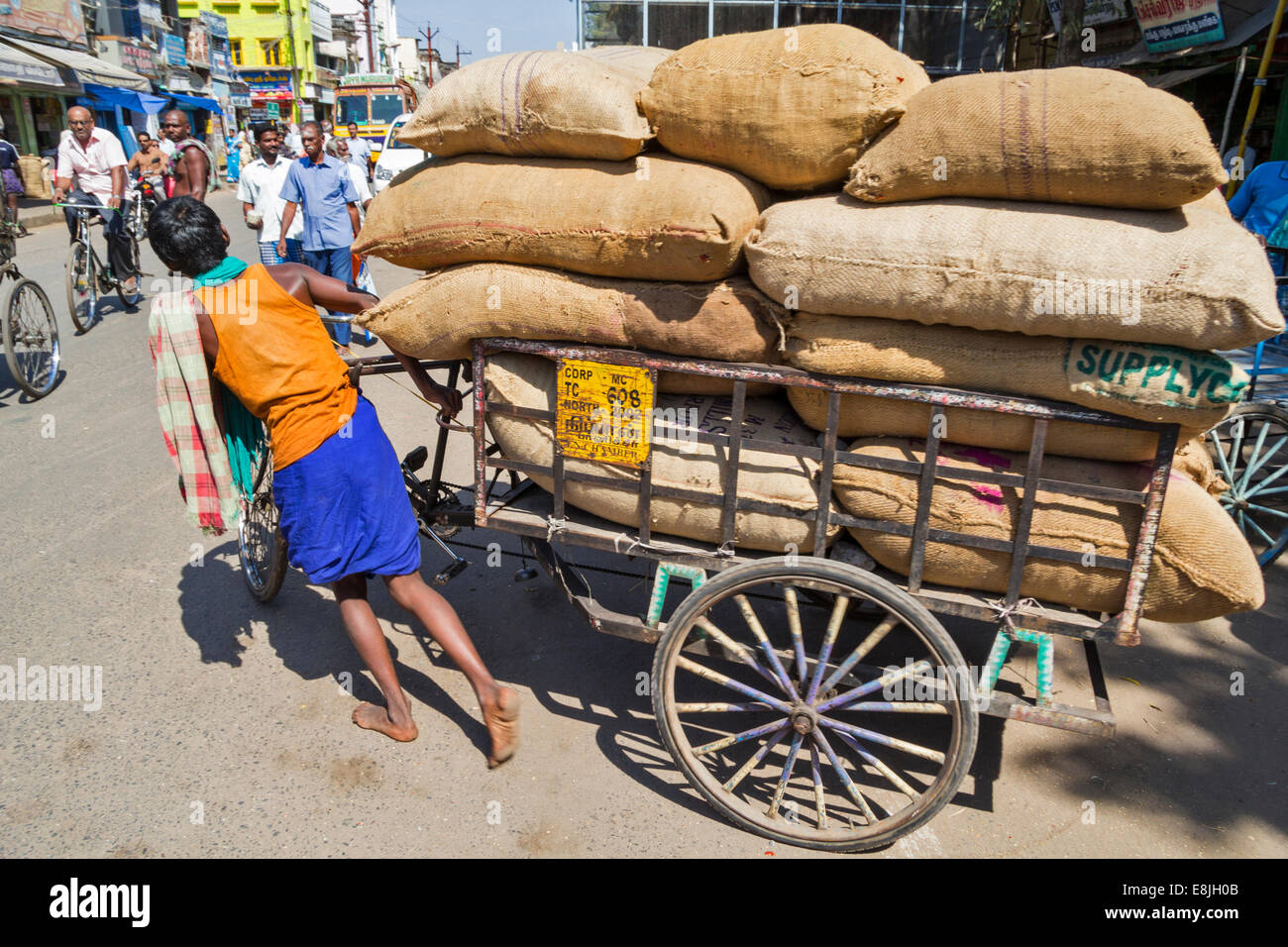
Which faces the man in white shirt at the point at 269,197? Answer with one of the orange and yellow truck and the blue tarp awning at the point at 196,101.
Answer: the orange and yellow truck

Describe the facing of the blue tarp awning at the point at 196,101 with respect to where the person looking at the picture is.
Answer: facing to the right of the viewer

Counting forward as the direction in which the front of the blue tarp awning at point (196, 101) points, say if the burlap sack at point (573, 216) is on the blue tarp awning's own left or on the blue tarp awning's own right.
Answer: on the blue tarp awning's own right

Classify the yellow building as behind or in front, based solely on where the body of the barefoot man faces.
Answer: in front

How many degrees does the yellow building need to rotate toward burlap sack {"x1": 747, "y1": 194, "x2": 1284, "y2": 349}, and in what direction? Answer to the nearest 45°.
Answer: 0° — it already faces it

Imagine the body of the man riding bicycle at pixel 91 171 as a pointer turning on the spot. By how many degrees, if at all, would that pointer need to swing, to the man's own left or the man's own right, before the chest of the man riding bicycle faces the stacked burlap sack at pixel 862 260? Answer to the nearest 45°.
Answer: approximately 45° to the man's own left

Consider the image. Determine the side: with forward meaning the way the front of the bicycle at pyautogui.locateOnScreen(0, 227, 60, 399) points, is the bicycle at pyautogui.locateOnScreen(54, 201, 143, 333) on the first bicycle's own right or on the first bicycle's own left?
on the first bicycle's own left

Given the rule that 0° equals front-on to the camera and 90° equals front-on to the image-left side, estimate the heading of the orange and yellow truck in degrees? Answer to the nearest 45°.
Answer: approximately 0°

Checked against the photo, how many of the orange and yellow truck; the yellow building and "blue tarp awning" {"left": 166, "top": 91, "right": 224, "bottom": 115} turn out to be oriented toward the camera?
2
